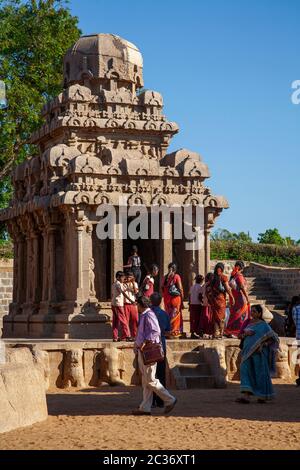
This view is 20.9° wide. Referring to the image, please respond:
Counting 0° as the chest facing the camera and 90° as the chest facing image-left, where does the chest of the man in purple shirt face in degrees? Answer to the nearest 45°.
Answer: approximately 90°

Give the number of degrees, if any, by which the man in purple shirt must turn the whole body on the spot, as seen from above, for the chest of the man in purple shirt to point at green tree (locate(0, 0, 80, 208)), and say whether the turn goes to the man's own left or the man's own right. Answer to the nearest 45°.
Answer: approximately 90° to the man's own right

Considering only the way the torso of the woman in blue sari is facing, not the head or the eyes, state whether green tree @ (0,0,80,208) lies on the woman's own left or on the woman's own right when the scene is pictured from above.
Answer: on the woman's own right

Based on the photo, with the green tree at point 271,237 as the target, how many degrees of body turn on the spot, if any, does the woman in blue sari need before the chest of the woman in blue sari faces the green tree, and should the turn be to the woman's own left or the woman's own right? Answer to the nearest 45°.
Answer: approximately 135° to the woman's own right

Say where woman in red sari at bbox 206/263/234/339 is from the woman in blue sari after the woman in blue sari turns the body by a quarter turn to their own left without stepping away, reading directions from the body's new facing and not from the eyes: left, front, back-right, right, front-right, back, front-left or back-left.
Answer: back-left

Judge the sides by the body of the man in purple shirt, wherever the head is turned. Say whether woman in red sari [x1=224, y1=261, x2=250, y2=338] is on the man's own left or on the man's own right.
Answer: on the man's own right

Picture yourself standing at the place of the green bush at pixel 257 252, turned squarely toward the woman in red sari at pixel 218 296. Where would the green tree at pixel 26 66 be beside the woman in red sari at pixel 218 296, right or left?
right

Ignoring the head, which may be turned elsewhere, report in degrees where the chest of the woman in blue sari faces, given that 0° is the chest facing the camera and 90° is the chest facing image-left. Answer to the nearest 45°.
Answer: approximately 45°

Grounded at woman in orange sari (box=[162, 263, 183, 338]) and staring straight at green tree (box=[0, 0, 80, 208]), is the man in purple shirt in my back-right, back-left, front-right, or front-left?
back-left

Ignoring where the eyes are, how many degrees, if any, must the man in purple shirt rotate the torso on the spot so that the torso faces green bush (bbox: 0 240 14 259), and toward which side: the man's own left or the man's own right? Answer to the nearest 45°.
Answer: approximately 90° to the man's own right
